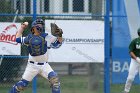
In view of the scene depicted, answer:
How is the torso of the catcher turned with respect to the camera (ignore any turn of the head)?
toward the camera

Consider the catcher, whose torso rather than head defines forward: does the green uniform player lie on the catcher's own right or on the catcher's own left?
on the catcher's own left
